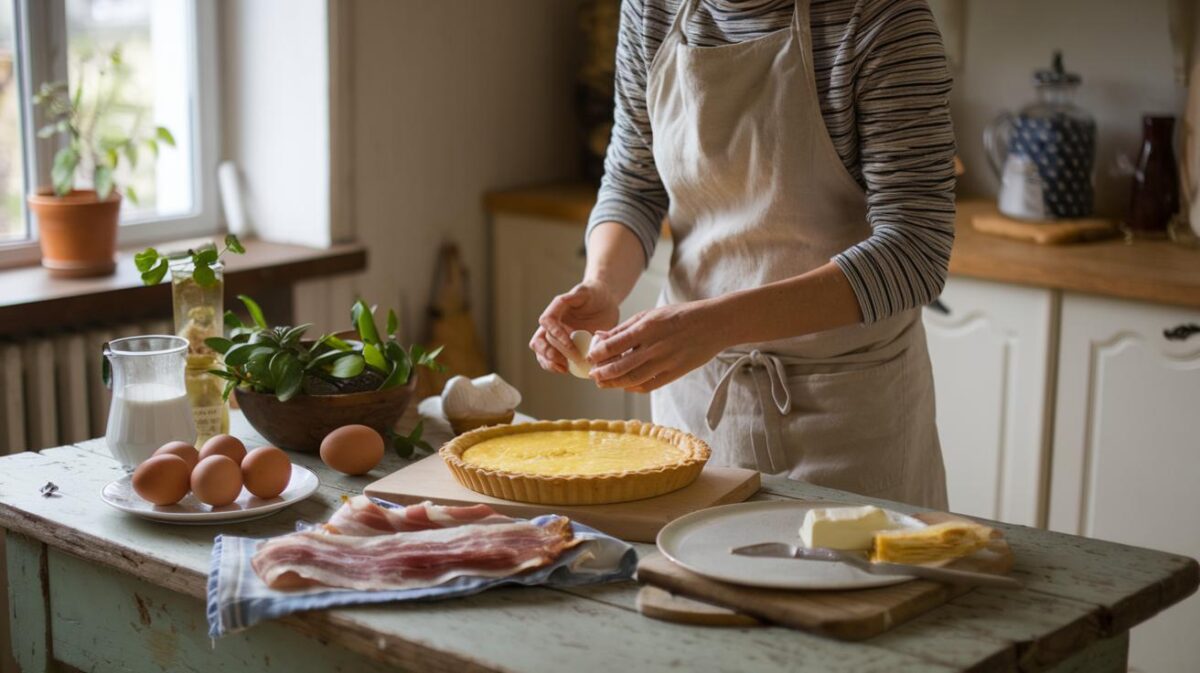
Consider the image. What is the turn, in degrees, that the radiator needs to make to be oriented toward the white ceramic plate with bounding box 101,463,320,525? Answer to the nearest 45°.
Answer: approximately 45° to its right

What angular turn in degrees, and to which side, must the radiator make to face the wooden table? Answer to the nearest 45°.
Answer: approximately 45° to its right

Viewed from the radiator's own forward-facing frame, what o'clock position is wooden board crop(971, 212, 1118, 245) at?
The wooden board is roughly at 11 o'clock from the radiator.

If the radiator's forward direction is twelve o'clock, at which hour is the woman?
The woman is roughly at 12 o'clock from the radiator.

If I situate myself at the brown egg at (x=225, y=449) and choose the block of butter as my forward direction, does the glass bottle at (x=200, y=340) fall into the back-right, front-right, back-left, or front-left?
back-left

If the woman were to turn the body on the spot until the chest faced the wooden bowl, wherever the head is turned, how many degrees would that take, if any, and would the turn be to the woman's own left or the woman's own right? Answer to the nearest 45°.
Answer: approximately 45° to the woman's own right

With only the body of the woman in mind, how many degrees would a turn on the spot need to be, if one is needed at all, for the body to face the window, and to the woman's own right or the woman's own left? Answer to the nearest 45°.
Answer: approximately 90° to the woman's own right

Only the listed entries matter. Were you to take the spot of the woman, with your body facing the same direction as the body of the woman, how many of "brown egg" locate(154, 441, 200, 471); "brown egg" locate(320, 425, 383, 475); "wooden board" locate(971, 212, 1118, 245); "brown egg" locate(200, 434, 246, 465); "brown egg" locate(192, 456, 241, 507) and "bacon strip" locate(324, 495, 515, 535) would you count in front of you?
5

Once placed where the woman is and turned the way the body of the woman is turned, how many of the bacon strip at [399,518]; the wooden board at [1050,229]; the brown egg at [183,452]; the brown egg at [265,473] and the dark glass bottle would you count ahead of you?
3

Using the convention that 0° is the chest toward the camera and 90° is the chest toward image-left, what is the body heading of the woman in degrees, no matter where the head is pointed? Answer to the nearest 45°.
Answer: approximately 45°

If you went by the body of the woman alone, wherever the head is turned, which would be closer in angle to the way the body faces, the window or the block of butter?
the block of butter

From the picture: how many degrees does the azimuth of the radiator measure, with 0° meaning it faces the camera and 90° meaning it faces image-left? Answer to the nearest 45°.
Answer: approximately 315°
